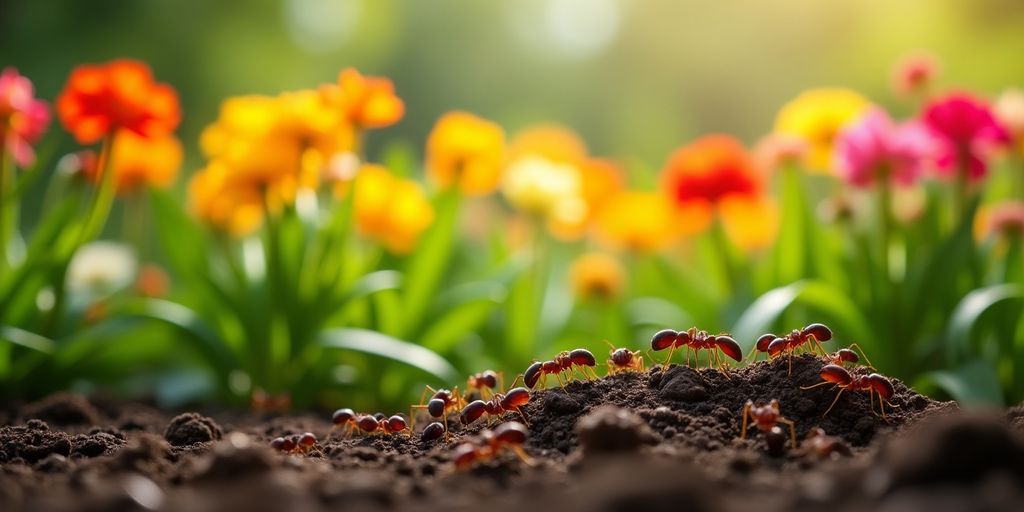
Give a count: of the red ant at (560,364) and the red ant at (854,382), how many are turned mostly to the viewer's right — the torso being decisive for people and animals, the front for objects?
1

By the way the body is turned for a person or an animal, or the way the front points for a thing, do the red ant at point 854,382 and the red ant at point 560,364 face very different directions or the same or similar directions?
very different directions
